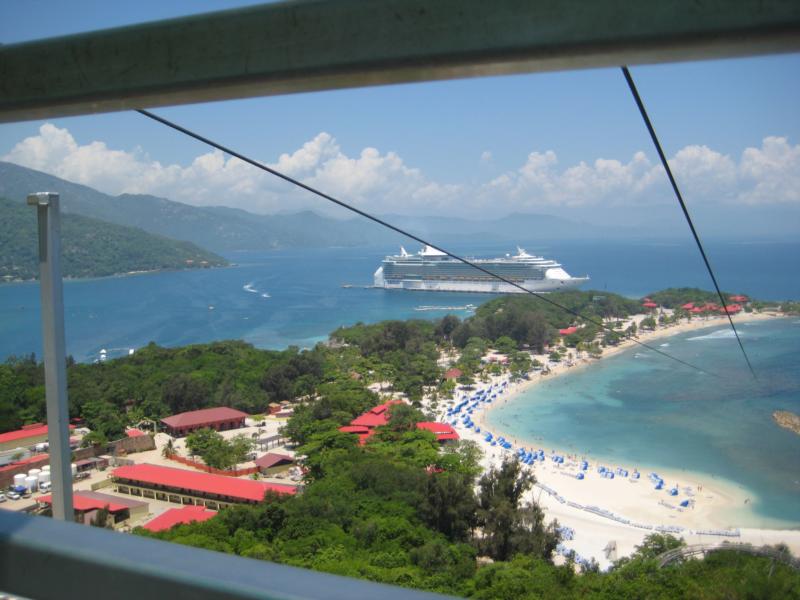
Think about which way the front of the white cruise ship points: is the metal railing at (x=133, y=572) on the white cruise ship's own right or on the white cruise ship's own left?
on the white cruise ship's own right

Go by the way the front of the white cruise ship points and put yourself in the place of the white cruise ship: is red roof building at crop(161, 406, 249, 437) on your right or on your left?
on your right

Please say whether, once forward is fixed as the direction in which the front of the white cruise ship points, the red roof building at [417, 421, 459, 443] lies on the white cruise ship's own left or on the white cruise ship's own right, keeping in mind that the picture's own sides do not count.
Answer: on the white cruise ship's own right

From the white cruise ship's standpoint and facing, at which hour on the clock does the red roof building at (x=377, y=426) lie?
The red roof building is roughly at 3 o'clock from the white cruise ship.

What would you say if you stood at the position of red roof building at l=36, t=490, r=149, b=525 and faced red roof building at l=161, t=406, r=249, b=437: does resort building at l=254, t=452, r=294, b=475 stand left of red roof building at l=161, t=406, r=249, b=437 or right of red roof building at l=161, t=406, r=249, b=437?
right

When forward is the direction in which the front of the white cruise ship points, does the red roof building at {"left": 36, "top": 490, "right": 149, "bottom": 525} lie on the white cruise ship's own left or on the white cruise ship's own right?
on the white cruise ship's own right

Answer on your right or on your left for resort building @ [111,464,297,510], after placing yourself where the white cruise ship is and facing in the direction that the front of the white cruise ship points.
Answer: on your right

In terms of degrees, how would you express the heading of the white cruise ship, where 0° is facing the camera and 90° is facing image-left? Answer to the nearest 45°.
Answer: approximately 270°

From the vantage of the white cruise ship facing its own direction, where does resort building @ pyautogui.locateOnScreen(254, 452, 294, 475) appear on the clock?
The resort building is roughly at 3 o'clock from the white cruise ship.

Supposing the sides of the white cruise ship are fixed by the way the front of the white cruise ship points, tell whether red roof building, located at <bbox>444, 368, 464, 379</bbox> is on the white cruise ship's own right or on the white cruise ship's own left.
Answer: on the white cruise ship's own right
